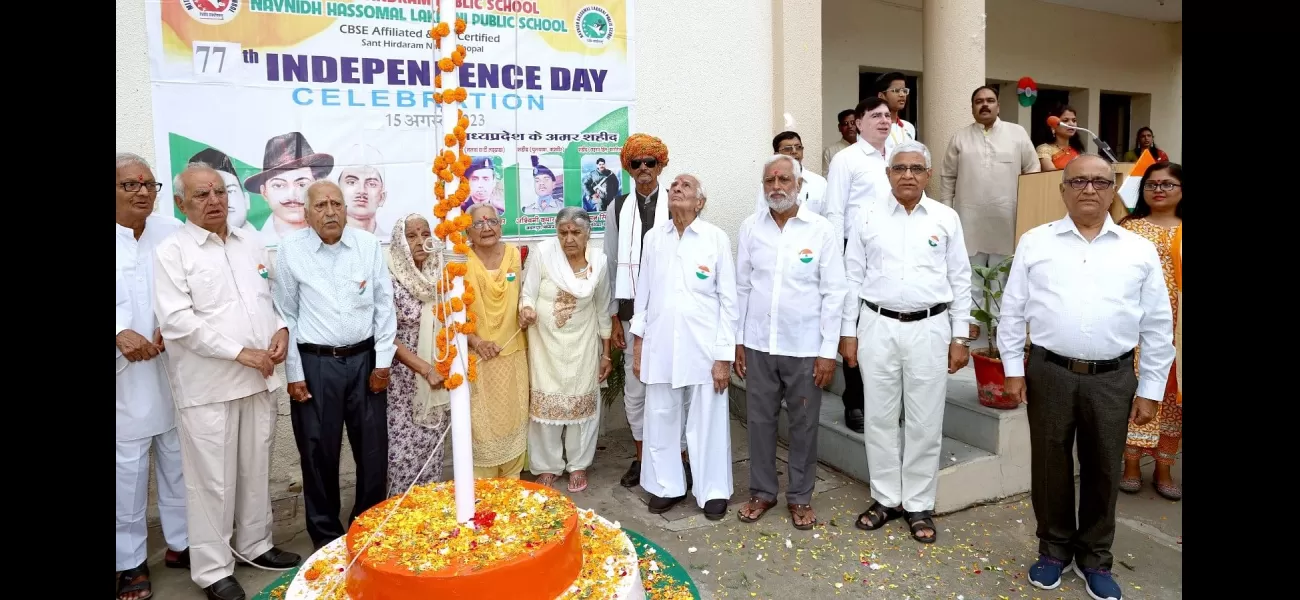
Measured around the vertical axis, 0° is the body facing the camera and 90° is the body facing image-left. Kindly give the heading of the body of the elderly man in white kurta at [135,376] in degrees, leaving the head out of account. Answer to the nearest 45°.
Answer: approximately 315°

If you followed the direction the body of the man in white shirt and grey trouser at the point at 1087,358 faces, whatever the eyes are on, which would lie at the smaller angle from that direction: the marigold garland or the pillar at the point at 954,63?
the marigold garland

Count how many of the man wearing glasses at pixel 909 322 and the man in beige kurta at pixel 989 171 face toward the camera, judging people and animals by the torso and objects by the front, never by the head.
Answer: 2

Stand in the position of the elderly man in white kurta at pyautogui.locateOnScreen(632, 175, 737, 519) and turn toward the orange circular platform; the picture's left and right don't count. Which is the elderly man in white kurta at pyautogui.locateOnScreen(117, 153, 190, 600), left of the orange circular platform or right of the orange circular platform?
right

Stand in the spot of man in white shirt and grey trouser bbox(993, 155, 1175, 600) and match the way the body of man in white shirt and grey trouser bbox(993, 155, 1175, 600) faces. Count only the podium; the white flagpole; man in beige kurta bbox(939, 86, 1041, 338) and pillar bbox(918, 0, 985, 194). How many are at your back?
3

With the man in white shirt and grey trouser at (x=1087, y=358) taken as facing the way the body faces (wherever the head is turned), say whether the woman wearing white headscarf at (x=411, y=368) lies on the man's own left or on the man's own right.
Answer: on the man's own right

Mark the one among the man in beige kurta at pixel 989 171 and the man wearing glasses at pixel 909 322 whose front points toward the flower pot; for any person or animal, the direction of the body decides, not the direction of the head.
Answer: the man in beige kurta
